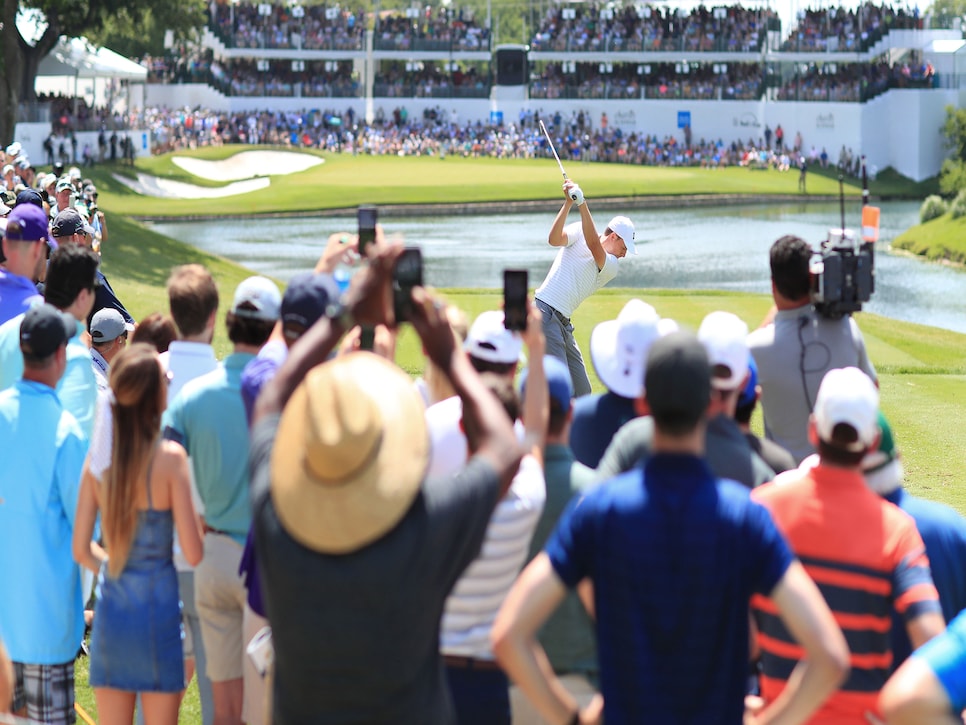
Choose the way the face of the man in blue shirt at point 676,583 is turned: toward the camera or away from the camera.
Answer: away from the camera

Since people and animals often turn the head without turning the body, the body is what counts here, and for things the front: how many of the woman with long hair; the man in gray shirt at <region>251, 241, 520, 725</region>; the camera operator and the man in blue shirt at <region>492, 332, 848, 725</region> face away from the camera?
4

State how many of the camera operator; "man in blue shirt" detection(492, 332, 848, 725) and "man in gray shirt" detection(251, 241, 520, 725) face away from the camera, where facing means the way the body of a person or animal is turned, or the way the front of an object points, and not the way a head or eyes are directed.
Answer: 3

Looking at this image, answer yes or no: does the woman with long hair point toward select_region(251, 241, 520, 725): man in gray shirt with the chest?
no

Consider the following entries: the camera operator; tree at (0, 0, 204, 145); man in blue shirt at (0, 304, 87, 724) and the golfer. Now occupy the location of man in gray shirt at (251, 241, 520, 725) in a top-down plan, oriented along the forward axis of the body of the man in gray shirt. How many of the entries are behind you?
0

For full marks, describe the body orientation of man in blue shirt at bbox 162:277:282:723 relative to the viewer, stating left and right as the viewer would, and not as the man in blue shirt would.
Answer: facing away from the viewer and to the right of the viewer

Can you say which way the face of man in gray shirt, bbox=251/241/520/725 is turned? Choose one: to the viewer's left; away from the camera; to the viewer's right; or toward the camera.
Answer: away from the camera

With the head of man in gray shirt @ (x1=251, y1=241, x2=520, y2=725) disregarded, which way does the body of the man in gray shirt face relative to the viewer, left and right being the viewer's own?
facing away from the viewer

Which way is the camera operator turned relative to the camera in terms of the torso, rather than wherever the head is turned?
away from the camera

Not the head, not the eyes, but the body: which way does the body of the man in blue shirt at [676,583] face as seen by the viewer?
away from the camera

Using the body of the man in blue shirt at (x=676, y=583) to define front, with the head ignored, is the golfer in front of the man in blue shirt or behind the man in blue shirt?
in front

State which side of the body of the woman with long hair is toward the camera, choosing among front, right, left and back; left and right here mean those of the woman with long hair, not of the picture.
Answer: back

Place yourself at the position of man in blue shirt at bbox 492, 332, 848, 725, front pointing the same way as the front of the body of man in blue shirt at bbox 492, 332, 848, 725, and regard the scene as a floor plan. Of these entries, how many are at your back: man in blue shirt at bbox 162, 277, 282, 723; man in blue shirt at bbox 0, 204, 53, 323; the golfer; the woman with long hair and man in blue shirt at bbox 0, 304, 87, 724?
0

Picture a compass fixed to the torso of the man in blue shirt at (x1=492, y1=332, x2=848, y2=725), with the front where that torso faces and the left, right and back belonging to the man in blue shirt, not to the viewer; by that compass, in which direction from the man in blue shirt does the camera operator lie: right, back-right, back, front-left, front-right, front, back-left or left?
front

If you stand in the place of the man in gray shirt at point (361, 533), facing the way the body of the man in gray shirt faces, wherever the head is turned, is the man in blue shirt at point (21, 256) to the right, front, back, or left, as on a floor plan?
front
